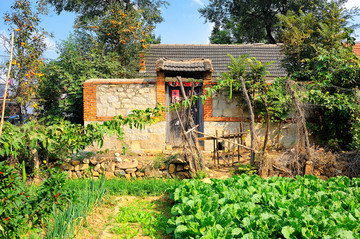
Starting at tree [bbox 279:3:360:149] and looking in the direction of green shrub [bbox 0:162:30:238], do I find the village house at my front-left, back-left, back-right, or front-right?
front-right

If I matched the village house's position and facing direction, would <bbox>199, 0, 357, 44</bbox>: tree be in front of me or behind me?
behind

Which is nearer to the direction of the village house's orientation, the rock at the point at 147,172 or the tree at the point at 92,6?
the rock

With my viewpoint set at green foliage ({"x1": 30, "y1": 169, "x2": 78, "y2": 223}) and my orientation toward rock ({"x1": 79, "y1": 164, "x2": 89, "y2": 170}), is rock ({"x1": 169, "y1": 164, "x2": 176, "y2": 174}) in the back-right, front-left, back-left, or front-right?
front-right

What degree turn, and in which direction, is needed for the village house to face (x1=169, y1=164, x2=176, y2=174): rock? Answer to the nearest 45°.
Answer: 0° — it already faces it

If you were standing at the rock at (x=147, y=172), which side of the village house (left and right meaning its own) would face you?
front

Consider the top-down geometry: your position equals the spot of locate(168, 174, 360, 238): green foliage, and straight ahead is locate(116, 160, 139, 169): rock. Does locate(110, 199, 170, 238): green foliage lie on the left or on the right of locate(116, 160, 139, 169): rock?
left

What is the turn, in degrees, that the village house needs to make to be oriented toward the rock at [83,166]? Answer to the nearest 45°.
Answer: approximately 45° to its right

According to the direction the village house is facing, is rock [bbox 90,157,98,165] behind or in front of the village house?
in front

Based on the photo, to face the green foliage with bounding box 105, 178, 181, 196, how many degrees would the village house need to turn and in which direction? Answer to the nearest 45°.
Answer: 0° — it already faces it

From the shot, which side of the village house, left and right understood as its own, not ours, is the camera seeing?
front

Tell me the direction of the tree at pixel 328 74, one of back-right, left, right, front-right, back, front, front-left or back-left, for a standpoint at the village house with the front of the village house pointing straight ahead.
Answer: left

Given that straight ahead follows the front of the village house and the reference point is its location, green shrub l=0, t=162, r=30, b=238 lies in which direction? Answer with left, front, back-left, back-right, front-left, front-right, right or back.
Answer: front

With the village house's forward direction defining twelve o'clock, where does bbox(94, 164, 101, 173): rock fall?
The rock is roughly at 1 o'clock from the village house.

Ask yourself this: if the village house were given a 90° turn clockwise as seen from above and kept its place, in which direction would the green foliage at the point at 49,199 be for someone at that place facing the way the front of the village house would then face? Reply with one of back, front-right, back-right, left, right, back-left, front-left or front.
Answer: left

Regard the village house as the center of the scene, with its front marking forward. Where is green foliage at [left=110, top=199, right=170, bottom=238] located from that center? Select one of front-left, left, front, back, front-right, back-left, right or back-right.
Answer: front

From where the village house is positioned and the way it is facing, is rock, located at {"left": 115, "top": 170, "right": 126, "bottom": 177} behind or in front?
in front

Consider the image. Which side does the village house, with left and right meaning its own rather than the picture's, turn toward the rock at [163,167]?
front

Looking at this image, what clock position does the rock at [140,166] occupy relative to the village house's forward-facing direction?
The rock is roughly at 12 o'clock from the village house.
